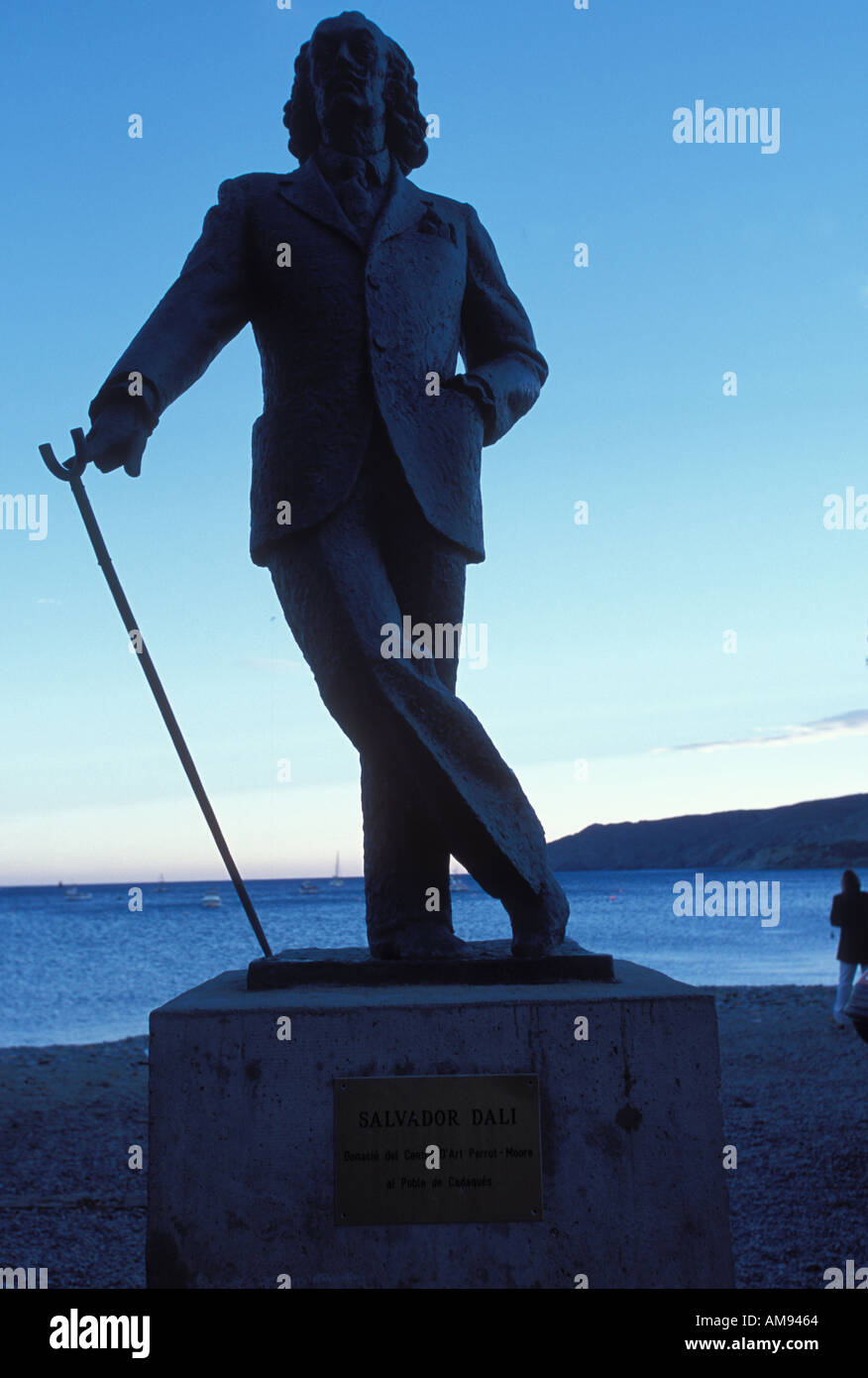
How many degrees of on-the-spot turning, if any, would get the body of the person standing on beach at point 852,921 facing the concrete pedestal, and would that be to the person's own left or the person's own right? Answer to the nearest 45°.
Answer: approximately 180°

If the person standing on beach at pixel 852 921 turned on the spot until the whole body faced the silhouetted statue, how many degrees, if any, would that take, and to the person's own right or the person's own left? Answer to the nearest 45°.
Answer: approximately 180°

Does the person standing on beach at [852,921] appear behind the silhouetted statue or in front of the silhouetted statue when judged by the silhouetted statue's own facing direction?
behind

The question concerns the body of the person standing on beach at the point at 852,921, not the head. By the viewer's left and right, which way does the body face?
facing away from the viewer

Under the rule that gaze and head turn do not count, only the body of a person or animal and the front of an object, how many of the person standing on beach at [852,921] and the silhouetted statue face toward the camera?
1
